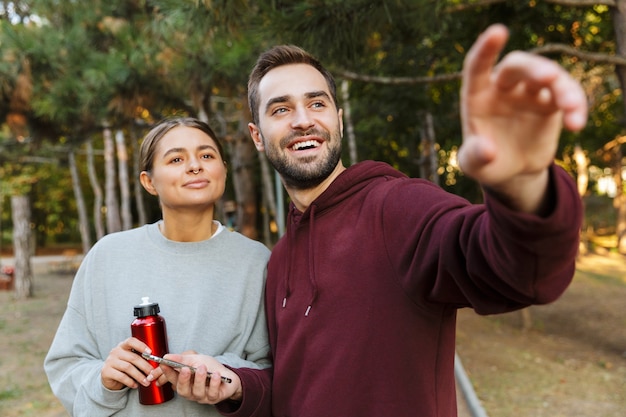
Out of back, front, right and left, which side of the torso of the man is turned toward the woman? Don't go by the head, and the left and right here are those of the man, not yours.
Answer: right

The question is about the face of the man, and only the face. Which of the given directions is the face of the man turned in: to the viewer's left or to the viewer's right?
to the viewer's right
